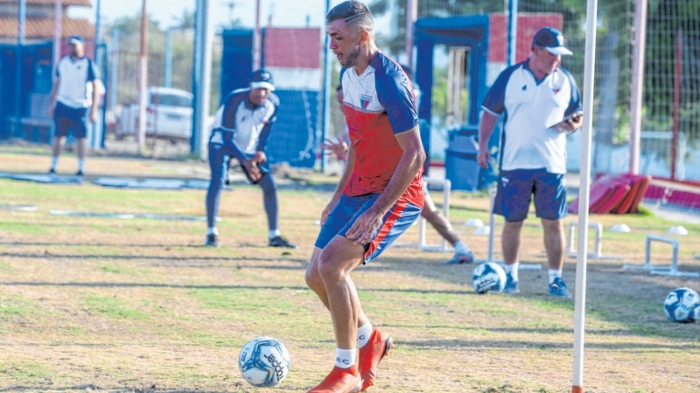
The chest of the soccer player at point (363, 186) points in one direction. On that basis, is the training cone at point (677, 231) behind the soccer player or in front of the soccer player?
behind

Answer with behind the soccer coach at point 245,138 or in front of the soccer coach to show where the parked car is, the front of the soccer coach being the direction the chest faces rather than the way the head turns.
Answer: behind

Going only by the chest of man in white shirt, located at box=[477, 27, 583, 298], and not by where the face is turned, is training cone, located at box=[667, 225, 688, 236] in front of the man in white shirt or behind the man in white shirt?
behind

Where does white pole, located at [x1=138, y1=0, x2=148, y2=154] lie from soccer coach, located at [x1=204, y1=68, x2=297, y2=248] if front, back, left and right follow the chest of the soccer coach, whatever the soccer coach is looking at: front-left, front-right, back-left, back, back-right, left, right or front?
back-left

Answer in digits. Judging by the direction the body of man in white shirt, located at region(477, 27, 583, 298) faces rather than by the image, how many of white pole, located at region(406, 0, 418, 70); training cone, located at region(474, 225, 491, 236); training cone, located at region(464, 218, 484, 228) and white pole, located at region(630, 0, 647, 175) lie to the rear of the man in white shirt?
4

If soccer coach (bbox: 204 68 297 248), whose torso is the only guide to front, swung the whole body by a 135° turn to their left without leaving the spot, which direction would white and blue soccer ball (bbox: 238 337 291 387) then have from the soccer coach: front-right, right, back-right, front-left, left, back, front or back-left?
back

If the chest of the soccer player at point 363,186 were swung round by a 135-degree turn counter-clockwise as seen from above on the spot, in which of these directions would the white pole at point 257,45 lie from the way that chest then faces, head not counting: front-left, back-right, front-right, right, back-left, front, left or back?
left

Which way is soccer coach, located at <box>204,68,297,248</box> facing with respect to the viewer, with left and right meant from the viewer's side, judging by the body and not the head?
facing the viewer and to the right of the viewer

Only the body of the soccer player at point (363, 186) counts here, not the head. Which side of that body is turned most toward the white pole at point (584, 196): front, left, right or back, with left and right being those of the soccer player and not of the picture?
left

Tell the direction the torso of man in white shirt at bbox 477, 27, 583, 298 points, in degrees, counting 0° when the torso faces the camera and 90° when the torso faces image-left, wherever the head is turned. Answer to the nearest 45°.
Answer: approximately 0°

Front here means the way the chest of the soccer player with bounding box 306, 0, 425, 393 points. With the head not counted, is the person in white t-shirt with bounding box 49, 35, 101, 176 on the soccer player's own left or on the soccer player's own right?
on the soccer player's own right
